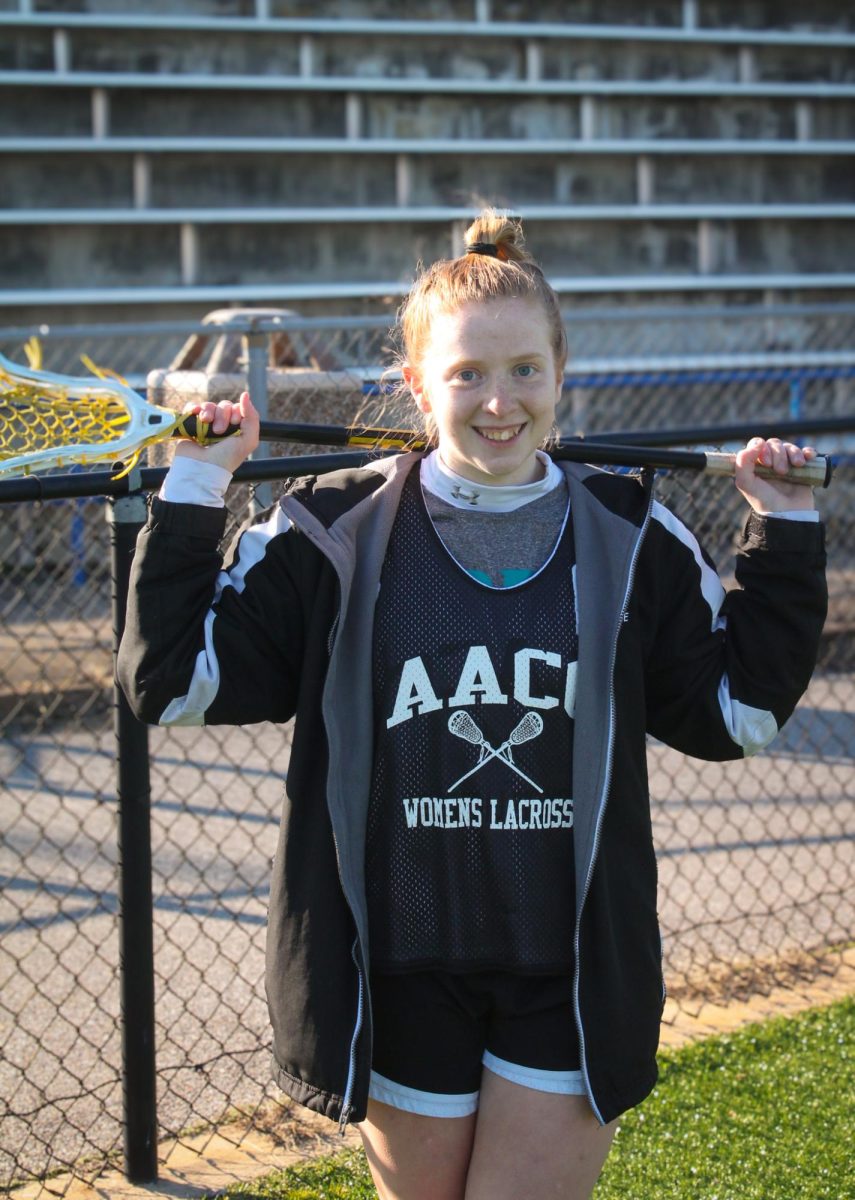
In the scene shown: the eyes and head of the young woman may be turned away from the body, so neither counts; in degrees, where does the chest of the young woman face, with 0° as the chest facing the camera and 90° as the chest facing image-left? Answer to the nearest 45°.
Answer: approximately 0°

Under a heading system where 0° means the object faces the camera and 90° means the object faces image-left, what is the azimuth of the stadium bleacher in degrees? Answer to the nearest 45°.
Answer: approximately 0°

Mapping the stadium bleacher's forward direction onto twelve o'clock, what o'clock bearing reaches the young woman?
The young woman is roughly at 12 o'clock from the stadium bleacher.

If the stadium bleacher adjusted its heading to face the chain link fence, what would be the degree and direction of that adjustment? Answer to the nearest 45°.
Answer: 0° — it already faces it

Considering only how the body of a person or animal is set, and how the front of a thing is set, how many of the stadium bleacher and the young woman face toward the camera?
2

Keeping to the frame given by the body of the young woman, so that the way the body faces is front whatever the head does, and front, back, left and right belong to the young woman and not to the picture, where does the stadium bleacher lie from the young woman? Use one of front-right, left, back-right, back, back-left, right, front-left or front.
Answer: back

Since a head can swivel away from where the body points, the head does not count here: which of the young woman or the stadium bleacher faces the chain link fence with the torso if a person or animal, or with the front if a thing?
the stadium bleacher

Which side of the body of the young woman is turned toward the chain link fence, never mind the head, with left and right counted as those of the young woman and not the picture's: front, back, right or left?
back
